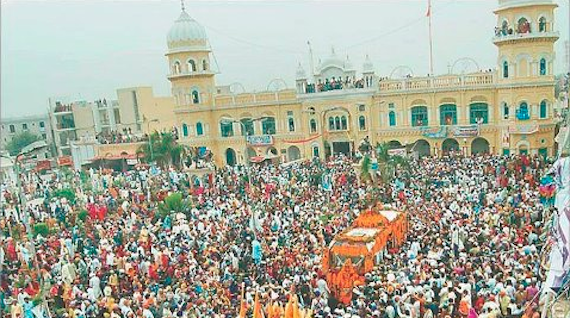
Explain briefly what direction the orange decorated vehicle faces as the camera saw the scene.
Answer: facing the viewer and to the left of the viewer

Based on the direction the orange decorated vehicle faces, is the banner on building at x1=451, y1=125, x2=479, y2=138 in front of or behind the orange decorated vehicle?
behind

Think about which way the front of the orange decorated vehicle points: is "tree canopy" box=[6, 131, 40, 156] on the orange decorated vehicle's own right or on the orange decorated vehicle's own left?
on the orange decorated vehicle's own right

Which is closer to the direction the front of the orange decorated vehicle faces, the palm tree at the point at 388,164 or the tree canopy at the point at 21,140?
the tree canopy

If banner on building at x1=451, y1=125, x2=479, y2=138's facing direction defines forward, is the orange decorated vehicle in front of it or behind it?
in front

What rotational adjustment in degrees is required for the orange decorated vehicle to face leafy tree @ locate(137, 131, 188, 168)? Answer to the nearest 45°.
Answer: approximately 90° to its right

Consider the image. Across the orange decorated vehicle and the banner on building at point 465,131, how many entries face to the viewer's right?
0

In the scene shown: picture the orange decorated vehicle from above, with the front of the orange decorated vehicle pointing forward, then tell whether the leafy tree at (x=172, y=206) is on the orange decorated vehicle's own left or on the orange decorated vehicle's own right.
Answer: on the orange decorated vehicle's own right

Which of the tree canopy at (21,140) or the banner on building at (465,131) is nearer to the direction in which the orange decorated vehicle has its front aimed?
the tree canopy

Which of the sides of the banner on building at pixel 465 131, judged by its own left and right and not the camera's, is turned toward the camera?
front

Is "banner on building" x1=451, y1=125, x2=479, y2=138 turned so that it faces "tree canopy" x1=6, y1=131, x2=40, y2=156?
no

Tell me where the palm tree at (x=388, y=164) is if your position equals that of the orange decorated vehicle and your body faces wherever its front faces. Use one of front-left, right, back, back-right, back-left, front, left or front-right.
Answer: back-right

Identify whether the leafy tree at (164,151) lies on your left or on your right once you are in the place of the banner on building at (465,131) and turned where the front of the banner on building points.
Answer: on your right

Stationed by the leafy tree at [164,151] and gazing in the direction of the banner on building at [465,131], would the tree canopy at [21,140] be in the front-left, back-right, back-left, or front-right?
back-left

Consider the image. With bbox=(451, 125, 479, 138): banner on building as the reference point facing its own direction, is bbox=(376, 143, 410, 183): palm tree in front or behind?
in front
